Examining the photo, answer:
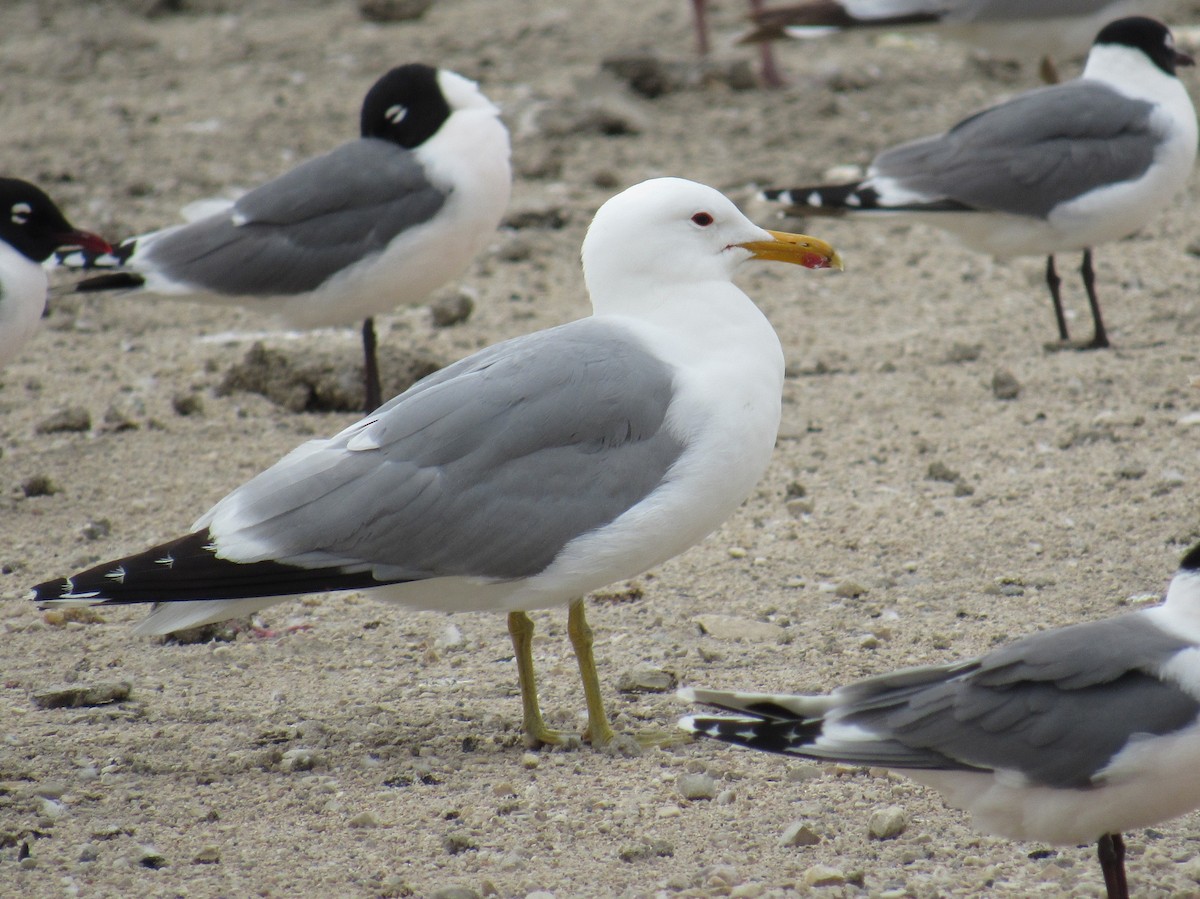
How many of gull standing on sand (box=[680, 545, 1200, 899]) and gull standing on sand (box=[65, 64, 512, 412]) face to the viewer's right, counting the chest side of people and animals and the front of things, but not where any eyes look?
2

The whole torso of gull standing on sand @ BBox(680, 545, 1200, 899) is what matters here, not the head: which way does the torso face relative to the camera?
to the viewer's right

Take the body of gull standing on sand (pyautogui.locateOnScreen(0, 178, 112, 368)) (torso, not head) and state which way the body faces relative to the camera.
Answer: to the viewer's right

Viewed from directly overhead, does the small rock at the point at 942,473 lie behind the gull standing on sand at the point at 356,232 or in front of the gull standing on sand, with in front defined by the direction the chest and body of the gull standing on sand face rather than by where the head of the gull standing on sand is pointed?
in front

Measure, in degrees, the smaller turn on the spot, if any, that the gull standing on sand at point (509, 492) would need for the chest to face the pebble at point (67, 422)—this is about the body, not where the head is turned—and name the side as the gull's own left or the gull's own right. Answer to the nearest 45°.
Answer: approximately 135° to the gull's own left

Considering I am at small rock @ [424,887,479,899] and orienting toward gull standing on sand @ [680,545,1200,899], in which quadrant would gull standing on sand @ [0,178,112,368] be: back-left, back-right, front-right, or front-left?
back-left

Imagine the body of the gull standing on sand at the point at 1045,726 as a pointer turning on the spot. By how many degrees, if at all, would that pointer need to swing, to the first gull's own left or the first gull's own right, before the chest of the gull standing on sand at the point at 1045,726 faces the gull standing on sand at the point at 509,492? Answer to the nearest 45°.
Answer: approximately 135° to the first gull's own left

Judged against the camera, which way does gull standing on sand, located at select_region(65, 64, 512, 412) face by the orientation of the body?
to the viewer's right

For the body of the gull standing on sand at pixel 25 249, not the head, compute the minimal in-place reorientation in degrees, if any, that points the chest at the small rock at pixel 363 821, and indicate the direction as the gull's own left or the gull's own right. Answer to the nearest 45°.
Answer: approximately 90° to the gull's own right

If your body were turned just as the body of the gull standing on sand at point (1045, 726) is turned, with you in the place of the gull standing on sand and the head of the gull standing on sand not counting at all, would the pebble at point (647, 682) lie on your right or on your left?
on your left

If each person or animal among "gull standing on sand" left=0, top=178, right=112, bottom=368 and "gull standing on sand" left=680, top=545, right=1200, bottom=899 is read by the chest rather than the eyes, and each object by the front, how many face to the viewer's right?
2

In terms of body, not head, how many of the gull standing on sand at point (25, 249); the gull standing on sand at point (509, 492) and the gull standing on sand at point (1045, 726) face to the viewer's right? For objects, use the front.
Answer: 3

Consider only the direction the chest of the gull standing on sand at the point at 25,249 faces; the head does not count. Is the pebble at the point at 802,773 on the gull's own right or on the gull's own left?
on the gull's own right
